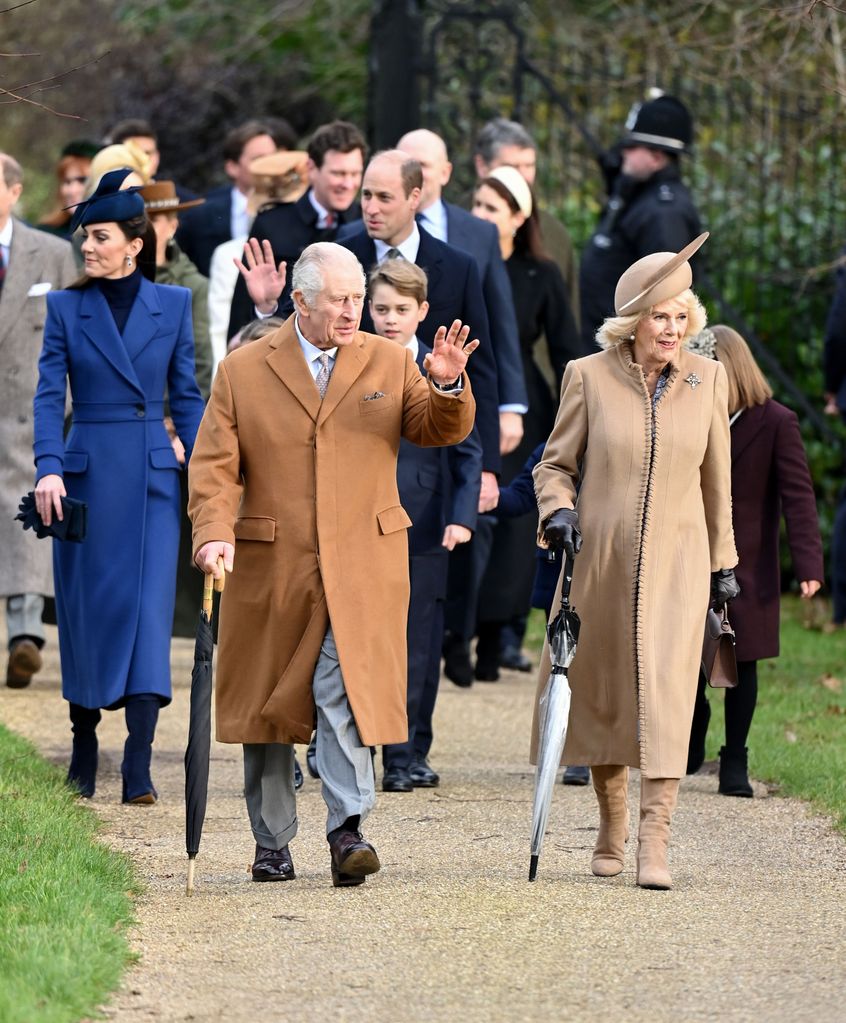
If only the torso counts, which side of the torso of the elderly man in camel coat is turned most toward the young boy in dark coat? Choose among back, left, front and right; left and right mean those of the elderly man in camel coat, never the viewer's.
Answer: back

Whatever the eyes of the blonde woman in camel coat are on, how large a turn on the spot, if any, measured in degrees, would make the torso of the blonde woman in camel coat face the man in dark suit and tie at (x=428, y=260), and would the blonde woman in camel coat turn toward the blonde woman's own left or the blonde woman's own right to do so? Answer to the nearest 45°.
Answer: approximately 135° to the blonde woman's own right

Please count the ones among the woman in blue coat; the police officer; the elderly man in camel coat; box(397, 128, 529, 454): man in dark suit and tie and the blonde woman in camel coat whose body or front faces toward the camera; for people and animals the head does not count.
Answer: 4

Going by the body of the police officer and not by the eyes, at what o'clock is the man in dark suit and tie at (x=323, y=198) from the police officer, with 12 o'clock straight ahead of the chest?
The man in dark suit and tie is roughly at 10 o'clock from the police officer.

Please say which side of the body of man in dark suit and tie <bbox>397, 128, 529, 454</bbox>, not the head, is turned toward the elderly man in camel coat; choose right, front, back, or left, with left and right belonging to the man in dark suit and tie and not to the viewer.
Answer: front

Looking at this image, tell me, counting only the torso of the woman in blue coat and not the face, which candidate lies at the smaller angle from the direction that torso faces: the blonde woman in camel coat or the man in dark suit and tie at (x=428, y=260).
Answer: the blonde woman in camel coat

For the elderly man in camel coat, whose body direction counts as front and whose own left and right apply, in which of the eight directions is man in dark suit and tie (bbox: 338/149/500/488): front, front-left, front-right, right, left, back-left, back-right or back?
back

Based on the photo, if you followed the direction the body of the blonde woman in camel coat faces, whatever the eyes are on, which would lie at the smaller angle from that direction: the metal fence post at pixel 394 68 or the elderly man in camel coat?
the elderly man in camel coat

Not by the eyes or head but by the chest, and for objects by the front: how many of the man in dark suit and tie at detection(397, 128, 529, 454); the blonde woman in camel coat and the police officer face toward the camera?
2

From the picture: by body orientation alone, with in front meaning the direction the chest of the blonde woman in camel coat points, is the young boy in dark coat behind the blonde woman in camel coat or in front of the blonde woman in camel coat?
behind

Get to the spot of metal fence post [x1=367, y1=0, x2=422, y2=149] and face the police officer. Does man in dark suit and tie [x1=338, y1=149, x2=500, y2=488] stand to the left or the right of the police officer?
right
